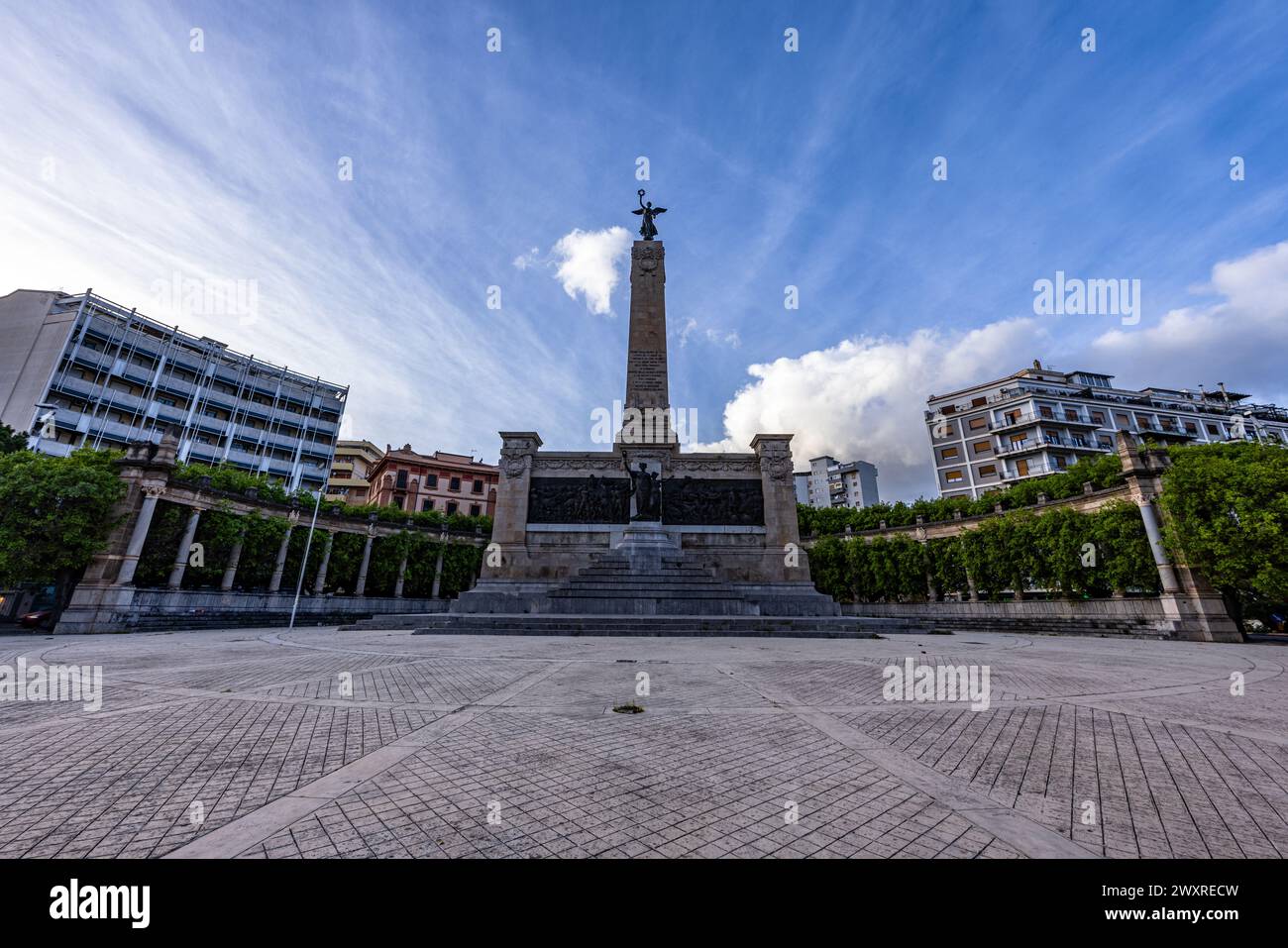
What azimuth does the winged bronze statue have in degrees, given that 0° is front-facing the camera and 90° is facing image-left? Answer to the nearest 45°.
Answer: approximately 0°

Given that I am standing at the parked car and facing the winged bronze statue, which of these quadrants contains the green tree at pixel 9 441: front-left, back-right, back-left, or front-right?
back-left

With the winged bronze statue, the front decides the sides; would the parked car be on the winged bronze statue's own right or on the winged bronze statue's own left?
on the winged bronze statue's own right

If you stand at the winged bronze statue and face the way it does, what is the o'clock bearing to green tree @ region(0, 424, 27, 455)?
The green tree is roughly at 3 o'clock from the winged bronze statue.

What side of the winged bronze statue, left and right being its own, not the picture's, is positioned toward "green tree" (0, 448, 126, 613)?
right

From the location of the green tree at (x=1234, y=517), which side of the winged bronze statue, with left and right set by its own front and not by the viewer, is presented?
left
